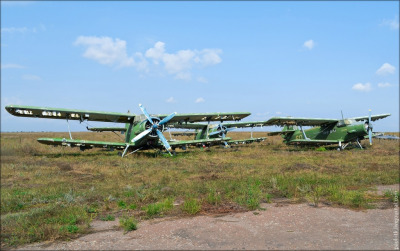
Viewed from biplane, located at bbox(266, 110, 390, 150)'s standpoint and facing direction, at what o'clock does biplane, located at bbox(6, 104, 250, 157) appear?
biplane, located at bbox(6, 104, 250, 157) is roughly at 3 o'clock from biplane, located at bbox(266, 110, 390, 150).

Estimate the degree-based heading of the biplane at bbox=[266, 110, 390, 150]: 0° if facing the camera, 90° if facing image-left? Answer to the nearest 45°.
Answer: approximately 315°

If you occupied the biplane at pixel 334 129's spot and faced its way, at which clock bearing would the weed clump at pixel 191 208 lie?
The weed clump is roughly at 2 o'clock from the biplane.

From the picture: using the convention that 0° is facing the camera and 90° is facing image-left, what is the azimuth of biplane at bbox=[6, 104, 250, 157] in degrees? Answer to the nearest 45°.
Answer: approximately 315°

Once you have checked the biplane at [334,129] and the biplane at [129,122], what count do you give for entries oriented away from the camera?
0

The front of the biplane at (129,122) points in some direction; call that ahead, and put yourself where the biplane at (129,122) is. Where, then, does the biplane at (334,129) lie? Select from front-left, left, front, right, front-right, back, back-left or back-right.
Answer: front-left
